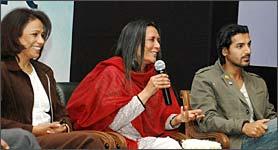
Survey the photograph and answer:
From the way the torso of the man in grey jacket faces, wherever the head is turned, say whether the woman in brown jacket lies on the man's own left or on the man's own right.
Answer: on the man's own right

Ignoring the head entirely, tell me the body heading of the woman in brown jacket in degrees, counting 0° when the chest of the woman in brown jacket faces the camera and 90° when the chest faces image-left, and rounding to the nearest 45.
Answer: approximately 315°

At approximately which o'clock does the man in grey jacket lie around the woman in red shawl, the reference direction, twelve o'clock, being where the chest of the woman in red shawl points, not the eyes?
The man in grey jacket is roughly at 10 o'clock from the woman in red shawl.

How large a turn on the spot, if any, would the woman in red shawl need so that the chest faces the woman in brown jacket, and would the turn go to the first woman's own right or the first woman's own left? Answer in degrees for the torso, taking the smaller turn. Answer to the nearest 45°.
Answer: approximately 90° to the first woman's own right

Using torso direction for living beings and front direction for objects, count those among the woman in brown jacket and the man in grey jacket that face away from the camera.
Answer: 0

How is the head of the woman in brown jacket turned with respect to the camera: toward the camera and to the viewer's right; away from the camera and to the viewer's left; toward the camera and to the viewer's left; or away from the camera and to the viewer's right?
toward the camera and to the viewer's right

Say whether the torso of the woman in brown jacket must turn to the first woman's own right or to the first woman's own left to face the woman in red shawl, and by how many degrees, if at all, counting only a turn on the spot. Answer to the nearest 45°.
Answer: approximately 45° to the first woman's own left

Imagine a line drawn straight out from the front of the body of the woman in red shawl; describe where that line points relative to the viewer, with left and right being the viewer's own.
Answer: facing the viewer and to the right of the viewer

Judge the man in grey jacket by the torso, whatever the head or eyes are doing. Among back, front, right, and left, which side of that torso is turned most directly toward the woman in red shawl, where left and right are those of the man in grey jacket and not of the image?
right
